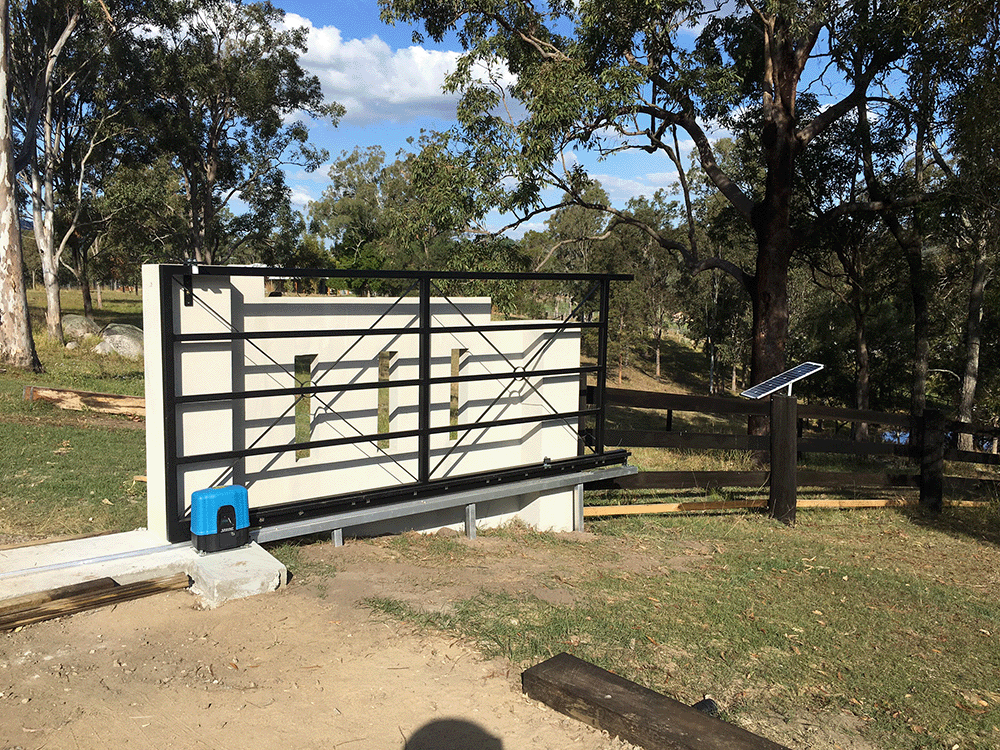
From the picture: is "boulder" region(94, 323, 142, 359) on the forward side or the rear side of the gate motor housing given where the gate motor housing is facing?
on the rear side

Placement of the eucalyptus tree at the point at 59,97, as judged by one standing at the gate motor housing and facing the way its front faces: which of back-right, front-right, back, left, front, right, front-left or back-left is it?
back-left

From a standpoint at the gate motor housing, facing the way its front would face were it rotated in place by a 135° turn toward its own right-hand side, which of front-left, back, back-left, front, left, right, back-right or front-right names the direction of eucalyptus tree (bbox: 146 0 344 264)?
right

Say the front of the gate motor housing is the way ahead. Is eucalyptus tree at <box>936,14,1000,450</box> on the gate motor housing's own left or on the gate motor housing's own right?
on the gate motor housing's own left

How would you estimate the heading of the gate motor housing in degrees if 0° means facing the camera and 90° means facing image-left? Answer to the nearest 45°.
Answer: approximately 315°

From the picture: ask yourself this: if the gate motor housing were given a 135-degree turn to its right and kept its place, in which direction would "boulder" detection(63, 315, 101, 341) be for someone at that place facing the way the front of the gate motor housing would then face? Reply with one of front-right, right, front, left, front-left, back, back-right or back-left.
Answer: right

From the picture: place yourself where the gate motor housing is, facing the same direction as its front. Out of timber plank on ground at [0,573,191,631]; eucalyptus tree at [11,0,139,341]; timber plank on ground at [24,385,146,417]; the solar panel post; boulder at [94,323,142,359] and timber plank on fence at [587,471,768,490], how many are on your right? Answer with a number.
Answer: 1

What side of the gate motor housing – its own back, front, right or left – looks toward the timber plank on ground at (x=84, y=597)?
right
